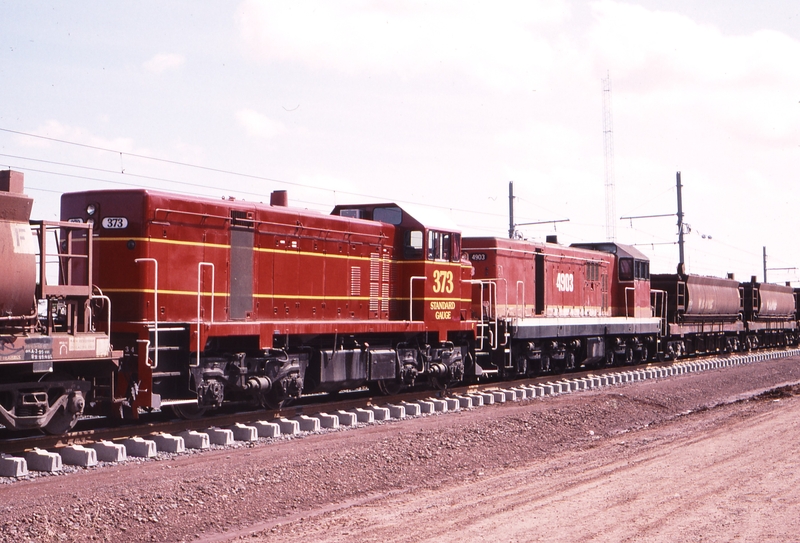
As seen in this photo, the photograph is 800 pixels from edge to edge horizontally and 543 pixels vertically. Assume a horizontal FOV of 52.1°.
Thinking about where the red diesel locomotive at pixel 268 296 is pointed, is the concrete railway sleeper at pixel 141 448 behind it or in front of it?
behind

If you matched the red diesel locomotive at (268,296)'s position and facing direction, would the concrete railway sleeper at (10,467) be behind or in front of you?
behind

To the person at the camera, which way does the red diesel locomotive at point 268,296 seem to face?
facing away from the viewer and to the right of the viewer
